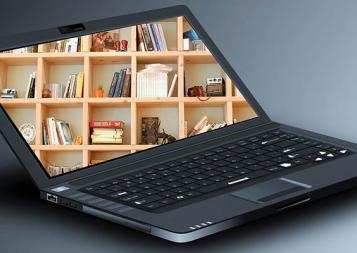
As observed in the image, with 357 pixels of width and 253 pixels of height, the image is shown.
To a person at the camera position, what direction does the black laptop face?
facing the viewer and to the right of the viewer
